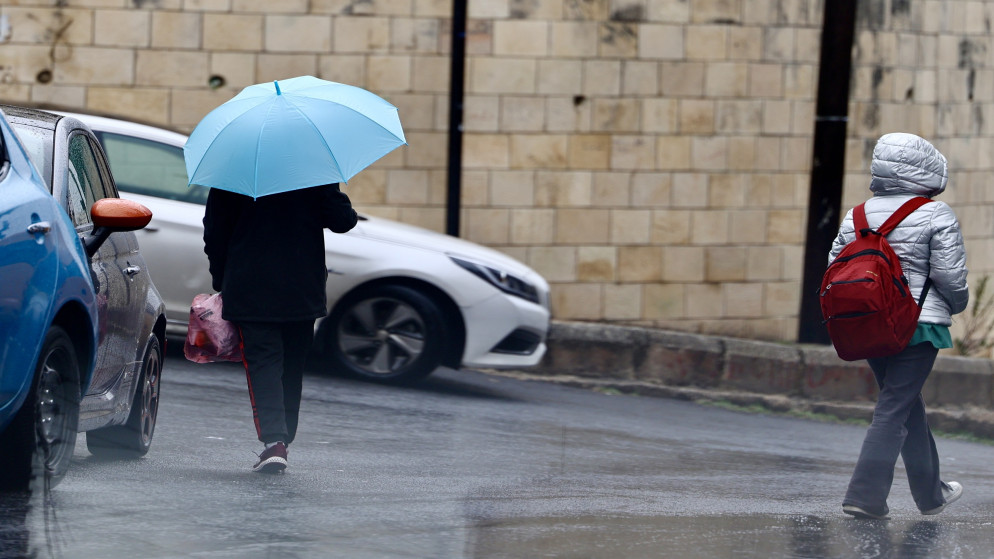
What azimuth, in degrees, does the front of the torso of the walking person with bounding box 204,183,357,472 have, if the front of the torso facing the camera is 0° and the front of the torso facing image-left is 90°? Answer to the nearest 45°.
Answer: approximately 180°

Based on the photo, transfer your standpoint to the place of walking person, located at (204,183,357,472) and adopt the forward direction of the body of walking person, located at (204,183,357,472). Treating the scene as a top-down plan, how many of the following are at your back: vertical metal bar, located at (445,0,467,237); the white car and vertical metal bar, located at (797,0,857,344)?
0

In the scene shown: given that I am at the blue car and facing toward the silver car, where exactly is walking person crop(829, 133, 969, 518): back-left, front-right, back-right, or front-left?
front-right

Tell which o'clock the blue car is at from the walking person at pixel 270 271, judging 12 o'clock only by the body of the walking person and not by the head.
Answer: The blue car is roughly at 7 o'clock from the walking person.

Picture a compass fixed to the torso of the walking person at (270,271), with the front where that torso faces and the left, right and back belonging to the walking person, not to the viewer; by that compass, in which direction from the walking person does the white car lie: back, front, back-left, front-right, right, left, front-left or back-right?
front

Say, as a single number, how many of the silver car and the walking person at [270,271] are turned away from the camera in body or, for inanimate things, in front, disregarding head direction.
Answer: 1

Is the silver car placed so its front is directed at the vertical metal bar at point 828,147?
no

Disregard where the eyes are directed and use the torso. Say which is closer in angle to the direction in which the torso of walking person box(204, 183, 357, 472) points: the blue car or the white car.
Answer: the white car

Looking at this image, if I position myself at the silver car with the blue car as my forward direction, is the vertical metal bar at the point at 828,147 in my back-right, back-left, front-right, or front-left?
back-left

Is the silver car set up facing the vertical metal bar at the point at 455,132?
no

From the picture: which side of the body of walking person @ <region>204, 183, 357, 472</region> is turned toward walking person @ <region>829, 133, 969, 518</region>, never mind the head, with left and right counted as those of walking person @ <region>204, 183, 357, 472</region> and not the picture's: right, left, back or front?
right

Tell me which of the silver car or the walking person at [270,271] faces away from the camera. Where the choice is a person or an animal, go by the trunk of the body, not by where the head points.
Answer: the walking person
